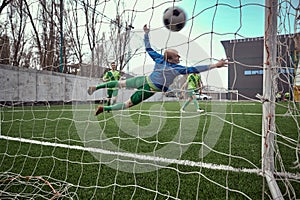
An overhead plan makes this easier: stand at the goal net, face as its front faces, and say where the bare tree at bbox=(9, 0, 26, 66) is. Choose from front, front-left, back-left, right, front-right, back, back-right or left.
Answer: left

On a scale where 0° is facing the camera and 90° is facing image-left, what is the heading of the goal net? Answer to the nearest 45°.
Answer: approximately 225°

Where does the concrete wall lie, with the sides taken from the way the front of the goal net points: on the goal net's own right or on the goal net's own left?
on the goal net's own left
